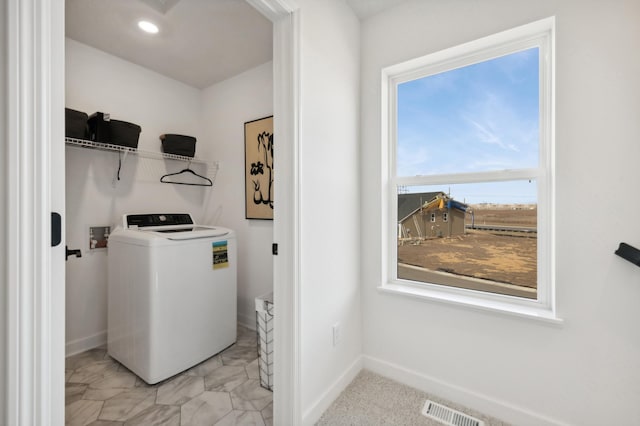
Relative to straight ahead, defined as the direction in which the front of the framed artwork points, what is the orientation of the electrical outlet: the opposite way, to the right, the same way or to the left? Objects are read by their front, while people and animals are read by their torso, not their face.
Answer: to the left

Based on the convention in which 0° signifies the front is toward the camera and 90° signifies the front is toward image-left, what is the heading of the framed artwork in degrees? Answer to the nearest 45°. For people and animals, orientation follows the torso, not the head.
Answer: approximately 45°

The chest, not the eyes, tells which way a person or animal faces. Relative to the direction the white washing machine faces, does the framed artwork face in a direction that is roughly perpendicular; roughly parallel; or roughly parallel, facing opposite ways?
roughly perpendicular

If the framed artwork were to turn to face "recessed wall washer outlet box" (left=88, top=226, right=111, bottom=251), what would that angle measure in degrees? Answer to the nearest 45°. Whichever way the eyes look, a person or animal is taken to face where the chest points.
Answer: approximately 45° to its right

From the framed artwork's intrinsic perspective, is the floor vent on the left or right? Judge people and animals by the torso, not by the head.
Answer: on its left

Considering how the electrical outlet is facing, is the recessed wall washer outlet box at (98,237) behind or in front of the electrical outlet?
behind

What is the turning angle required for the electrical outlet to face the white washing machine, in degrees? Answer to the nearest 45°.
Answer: approximately 135° to its right
